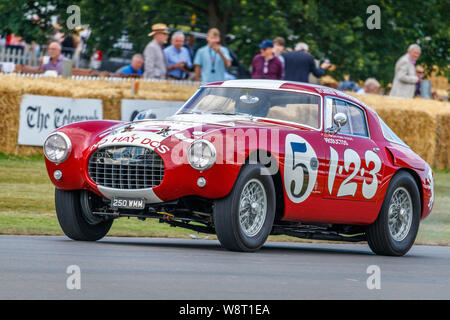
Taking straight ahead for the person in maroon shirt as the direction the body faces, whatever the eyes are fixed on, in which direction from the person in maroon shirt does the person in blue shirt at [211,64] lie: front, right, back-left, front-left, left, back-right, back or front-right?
back-right

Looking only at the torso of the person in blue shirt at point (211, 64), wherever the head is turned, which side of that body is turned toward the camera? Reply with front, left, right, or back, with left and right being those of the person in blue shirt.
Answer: front

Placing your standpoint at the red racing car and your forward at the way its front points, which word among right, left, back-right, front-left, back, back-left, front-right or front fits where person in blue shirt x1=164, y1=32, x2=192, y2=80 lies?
back-right

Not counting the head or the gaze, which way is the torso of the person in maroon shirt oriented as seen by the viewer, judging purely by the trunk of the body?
toward the camera

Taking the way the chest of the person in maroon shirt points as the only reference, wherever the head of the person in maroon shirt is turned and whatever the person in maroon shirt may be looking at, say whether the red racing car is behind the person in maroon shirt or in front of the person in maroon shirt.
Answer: in front

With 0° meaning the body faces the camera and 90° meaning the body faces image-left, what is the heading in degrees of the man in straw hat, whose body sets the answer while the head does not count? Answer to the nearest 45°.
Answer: approximately 270°
